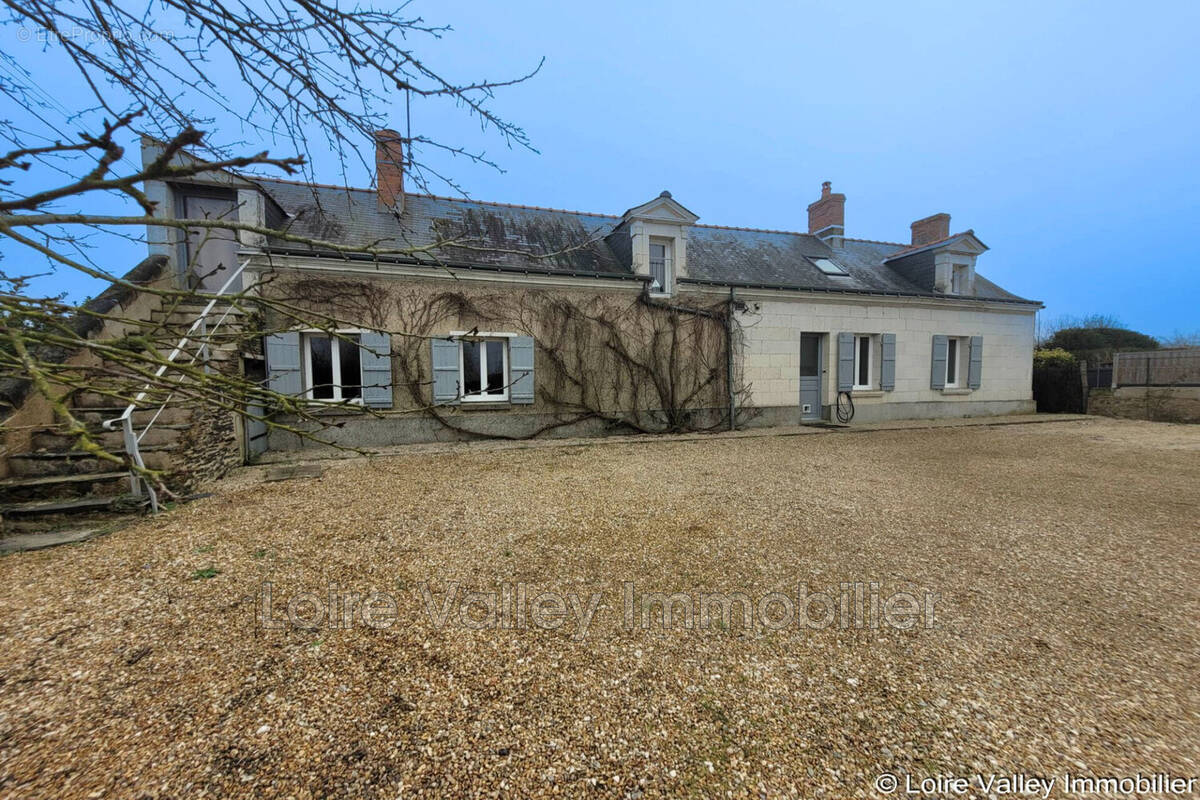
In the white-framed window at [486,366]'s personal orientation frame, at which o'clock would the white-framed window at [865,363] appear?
the white-framed window at [865,363] is roughly at 9 o'clock from the white-framed window at [486,366].

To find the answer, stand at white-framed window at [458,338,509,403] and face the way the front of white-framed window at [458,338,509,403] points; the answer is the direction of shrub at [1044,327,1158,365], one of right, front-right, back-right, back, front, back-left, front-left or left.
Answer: left

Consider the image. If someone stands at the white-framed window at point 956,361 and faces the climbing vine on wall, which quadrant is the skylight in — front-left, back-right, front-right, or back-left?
front-right

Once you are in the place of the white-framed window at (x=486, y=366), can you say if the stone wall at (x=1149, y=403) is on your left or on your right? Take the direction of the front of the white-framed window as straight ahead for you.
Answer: on your left

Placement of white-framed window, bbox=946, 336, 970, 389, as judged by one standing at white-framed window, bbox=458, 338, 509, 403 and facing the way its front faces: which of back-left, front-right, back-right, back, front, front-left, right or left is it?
left

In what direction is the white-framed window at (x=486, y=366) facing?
toward the camera

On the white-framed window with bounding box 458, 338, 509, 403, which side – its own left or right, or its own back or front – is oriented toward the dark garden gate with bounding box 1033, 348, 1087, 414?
left

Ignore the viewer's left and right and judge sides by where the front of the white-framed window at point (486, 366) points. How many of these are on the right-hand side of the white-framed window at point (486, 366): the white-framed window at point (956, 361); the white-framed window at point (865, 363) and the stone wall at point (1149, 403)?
0

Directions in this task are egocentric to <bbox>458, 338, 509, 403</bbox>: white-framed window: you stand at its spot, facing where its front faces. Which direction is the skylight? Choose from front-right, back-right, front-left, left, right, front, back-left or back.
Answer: left
